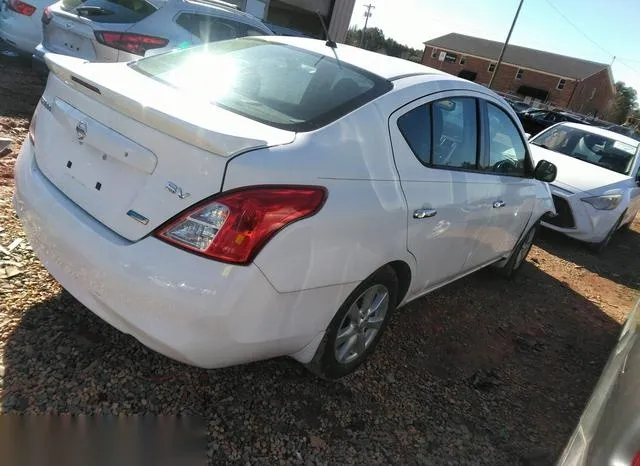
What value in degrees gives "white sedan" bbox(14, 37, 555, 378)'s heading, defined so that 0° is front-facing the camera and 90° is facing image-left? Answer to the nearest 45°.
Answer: approximately 225°

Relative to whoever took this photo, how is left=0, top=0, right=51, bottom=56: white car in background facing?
facing away from the viewer and to the right of the viewer

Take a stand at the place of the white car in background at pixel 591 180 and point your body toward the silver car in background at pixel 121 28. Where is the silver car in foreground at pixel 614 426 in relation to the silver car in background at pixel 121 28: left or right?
left

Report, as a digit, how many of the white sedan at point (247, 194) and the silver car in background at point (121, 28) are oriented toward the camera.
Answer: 0

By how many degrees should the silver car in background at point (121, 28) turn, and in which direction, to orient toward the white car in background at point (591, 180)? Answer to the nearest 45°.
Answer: approximately 45° to its right

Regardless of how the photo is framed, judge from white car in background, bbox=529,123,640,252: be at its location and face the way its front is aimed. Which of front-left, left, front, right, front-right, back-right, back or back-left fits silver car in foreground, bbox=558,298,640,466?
front-left

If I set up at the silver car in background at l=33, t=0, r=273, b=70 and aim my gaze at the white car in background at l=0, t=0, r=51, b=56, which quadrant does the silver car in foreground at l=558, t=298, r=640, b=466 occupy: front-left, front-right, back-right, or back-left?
back-left

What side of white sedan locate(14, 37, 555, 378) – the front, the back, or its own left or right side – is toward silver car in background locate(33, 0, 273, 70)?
left

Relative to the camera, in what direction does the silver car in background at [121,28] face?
facing away from the viewer and to the right of the viewer

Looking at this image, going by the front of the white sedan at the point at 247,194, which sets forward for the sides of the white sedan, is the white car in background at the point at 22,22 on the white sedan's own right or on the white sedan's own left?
on the white sedan's own left

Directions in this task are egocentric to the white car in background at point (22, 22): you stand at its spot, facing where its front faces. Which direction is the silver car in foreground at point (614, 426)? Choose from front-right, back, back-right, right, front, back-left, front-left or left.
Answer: back-right

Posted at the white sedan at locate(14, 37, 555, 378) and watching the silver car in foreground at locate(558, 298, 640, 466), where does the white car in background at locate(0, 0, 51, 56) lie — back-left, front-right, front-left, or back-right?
back-left

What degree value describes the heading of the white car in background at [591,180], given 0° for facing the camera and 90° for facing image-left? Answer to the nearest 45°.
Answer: approximately 45°
